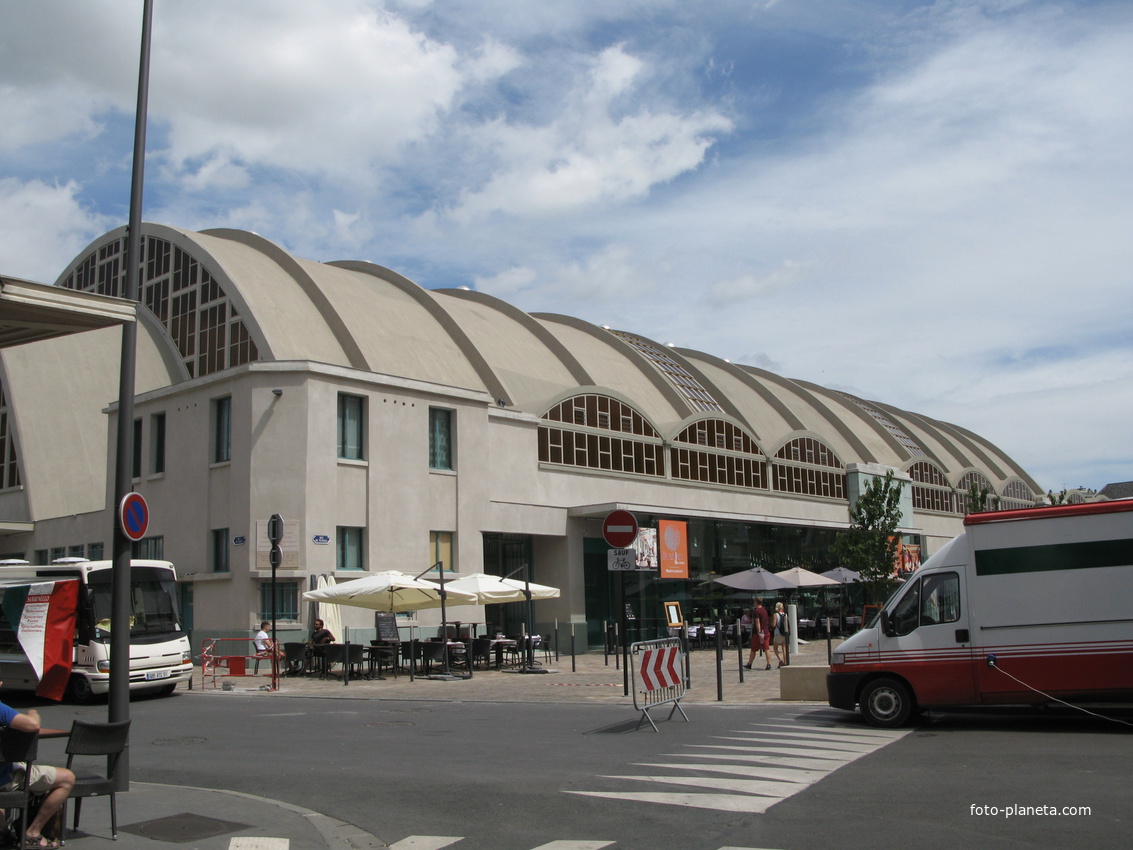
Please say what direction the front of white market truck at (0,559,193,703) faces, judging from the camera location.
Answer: facing the viewer and to the right of the viewer

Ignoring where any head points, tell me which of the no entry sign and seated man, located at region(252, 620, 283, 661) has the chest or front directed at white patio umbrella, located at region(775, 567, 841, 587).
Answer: the seated man

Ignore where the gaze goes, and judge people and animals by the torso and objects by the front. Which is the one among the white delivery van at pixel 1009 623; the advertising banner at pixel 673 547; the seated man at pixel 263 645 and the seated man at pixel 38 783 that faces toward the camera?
the advertising banner

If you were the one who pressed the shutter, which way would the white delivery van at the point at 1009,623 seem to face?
facing to the left of the viewer

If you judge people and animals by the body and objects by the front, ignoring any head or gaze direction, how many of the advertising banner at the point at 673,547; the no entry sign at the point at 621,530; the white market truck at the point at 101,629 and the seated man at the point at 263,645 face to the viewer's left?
0

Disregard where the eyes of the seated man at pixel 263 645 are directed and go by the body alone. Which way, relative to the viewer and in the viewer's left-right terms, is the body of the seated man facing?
facing to the right of the viewer

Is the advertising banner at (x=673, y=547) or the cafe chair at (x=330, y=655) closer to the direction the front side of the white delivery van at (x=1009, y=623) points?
the cafe chair

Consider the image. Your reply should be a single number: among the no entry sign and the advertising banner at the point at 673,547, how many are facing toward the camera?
2

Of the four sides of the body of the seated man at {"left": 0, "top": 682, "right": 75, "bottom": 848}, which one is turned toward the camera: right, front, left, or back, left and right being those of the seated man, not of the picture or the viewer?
right

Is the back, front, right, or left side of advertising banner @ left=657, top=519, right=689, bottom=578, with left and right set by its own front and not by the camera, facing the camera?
front

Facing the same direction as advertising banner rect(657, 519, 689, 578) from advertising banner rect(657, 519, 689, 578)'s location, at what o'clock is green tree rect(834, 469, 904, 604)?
The green tree is roughly at 9 o'clock from the advertising banner.

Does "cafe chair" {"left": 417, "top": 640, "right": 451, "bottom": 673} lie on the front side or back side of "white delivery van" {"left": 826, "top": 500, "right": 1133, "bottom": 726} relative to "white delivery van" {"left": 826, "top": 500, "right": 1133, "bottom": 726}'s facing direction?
on the front side

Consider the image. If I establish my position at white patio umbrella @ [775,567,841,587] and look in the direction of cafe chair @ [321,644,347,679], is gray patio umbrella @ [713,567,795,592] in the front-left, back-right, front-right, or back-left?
front-left

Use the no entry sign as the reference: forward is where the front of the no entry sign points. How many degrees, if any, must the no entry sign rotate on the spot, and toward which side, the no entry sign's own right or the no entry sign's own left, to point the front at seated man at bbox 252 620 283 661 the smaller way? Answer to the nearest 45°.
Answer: approximately 135° to the no entry sign's own right
